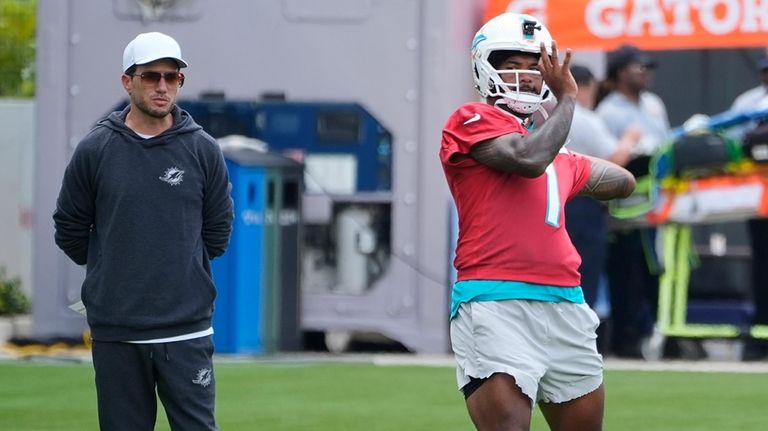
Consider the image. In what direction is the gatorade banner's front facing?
toward the camera

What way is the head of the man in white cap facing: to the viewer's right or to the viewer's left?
to the viewer's right

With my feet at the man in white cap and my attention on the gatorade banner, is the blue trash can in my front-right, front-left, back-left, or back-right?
front-left

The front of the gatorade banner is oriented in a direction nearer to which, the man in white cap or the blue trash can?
the man in white cap
